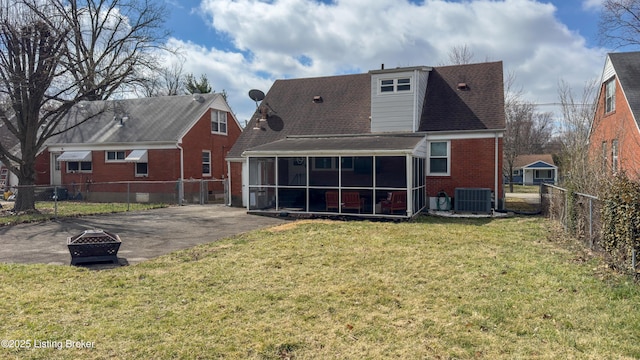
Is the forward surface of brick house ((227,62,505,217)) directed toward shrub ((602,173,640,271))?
no

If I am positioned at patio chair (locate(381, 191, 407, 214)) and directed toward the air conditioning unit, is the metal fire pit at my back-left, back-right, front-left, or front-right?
back-right

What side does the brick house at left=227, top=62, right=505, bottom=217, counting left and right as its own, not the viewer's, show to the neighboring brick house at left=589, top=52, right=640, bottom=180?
right

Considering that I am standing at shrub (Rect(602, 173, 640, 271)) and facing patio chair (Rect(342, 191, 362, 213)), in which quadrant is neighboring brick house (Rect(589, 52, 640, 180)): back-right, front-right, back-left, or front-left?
front-right

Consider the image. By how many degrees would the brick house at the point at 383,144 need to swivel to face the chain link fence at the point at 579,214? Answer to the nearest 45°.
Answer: approximately 135° to its right

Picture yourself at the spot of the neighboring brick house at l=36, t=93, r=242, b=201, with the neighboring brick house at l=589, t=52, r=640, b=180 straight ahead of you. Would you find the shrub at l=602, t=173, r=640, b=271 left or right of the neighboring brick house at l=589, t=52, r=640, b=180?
right

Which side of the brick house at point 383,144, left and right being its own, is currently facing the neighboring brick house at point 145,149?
left

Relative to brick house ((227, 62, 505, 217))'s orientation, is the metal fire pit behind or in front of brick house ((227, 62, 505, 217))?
behind

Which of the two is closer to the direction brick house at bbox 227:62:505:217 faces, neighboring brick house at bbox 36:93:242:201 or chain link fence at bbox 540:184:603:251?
the neighboring brick house

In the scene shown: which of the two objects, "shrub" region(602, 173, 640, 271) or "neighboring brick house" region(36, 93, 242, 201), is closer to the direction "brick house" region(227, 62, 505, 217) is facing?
the neighboring brick house

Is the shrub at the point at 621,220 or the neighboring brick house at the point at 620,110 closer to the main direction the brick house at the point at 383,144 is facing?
the neighboring brick house

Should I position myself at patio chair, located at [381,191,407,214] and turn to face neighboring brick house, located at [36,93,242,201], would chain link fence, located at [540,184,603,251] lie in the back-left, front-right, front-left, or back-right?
back-left

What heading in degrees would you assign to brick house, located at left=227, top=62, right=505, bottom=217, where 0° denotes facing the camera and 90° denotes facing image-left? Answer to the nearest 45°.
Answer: approximately 180°

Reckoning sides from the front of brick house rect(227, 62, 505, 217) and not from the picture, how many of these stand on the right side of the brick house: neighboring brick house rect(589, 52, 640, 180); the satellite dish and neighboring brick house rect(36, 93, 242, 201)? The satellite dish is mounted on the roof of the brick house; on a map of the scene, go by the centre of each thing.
1

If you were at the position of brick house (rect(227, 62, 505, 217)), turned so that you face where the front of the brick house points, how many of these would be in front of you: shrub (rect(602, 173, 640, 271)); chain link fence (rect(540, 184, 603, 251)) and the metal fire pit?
0

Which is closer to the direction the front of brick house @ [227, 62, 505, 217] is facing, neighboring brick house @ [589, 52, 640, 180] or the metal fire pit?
the neighboring brick house
